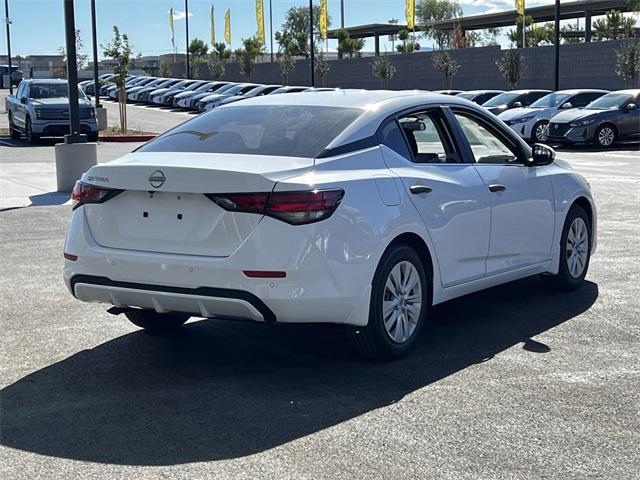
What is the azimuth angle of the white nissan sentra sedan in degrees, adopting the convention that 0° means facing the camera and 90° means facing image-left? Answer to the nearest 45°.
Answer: approximately 225°

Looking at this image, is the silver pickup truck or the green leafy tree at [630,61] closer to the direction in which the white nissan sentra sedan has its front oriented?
the green leafy tree

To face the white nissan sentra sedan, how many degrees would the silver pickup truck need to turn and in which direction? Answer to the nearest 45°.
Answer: approximately 45° to its right

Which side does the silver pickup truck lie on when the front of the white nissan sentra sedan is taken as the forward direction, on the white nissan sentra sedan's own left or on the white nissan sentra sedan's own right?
on the white nissan sentra sedan's own left

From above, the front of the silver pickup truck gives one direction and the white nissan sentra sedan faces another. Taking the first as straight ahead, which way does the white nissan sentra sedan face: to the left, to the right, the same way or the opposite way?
to the left

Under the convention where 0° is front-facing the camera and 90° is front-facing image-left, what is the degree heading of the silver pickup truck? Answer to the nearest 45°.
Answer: approximately 315°
